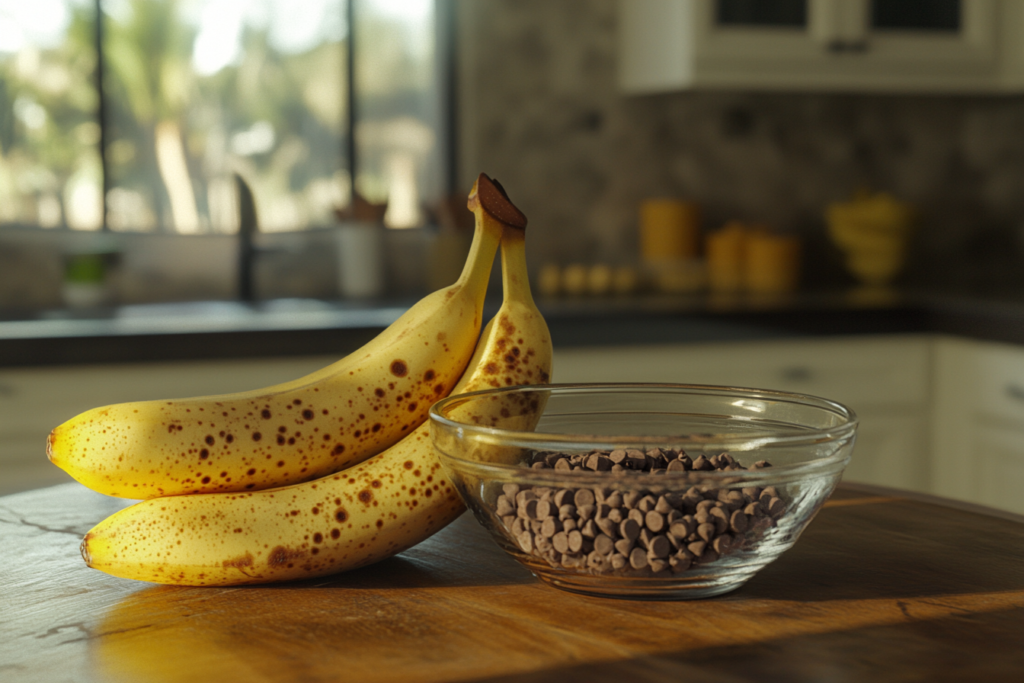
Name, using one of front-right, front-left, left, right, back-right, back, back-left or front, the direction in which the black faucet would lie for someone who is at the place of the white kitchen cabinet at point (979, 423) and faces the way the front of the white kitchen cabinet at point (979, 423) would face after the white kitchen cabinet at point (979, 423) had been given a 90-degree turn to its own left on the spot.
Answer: back-right

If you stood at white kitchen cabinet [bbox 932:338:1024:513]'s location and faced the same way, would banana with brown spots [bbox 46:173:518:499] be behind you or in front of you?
in front

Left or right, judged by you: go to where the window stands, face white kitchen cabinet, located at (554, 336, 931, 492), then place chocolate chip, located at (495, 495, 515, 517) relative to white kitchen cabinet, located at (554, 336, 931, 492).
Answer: right

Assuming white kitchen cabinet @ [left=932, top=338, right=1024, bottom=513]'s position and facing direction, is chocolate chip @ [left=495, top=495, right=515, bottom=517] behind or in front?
in front

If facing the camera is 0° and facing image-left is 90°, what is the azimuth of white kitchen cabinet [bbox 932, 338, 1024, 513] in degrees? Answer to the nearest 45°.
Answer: approximately 45°
